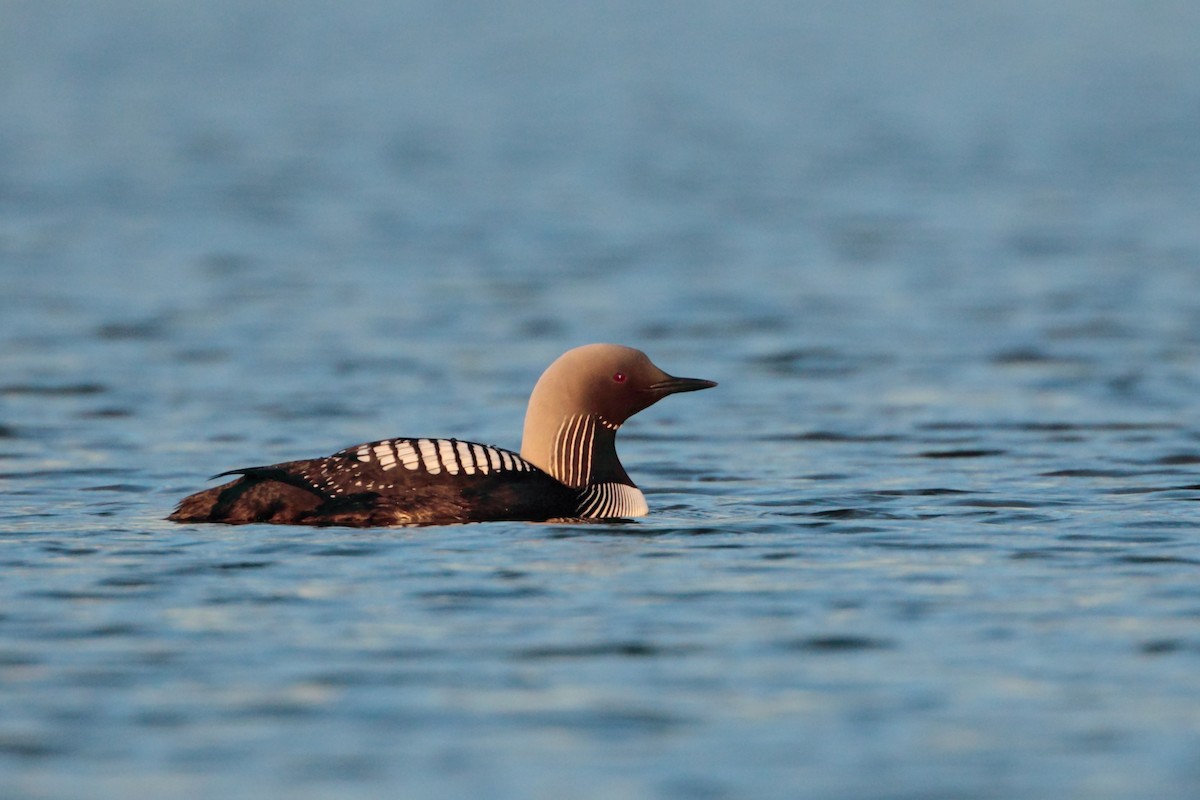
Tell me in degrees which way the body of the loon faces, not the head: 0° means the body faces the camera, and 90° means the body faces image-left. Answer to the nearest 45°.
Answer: approximately 270°
